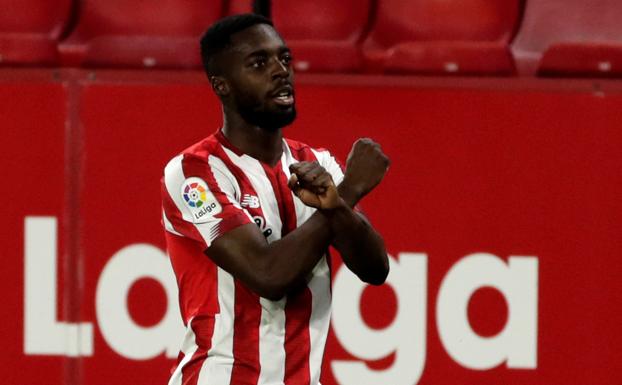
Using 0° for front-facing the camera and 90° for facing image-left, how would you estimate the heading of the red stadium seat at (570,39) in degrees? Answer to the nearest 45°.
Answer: approximately 0°

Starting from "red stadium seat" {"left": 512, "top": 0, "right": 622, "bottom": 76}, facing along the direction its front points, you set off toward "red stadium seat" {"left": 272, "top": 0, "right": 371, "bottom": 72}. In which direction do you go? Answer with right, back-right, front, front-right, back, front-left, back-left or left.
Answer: right

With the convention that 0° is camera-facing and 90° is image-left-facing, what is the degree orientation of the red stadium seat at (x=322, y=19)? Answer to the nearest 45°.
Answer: approximately 0°

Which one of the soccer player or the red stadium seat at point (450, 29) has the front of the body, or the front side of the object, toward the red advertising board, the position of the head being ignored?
the red stadium seat

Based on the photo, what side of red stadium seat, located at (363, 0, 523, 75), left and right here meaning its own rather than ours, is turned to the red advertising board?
front

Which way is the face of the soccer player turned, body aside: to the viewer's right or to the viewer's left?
to the viewer's right

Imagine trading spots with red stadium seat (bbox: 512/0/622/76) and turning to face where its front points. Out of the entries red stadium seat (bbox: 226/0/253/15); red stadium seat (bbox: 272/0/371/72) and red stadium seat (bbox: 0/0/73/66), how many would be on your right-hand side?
3

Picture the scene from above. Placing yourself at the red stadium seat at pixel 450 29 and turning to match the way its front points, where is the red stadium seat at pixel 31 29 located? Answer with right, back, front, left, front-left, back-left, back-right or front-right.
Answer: right

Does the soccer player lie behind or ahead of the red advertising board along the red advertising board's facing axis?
ahead

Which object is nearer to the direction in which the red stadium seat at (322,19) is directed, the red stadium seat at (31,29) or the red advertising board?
the red advertising board
